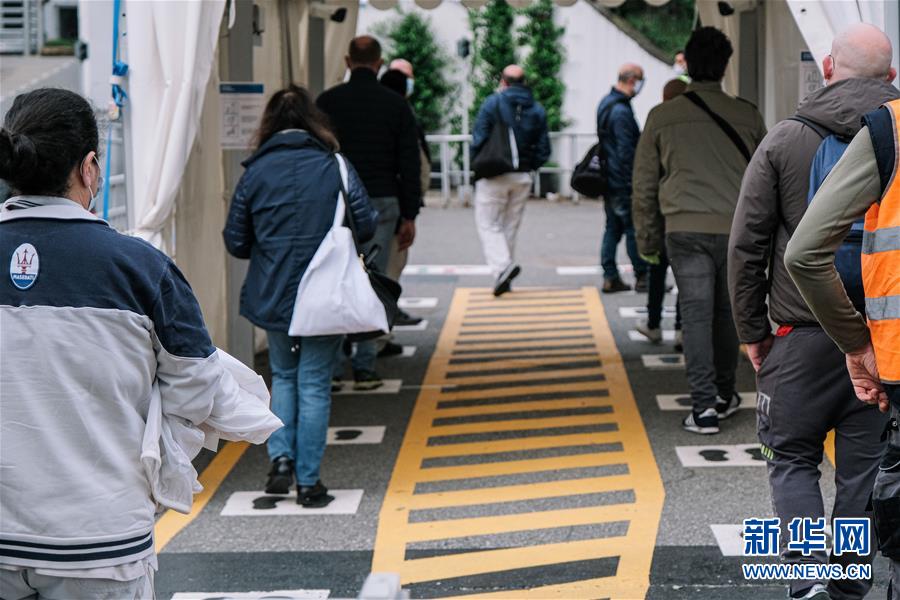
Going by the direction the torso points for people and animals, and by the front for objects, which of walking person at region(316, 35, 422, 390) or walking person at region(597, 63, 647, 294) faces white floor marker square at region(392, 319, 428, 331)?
walking person at region(316, 35, 422, 390)

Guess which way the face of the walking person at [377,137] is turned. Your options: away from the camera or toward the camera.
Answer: away from the camera

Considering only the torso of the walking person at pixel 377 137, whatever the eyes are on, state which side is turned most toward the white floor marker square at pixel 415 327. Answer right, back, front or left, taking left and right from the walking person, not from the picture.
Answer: front

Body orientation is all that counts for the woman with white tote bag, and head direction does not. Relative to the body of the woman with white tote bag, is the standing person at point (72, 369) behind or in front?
behind

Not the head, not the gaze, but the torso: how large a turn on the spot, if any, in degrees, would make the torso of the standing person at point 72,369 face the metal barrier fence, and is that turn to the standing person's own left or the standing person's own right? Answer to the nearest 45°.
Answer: approximately 45° to the standing person's own left

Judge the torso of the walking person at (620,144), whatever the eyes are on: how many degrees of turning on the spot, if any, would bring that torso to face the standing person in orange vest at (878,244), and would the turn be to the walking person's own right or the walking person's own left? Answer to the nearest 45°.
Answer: approximately 90° to the walking person's own right

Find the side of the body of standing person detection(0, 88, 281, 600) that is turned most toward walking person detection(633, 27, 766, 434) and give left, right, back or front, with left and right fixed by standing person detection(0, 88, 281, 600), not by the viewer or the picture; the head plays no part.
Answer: front

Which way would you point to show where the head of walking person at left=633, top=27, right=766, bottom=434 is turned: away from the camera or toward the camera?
away from the camera

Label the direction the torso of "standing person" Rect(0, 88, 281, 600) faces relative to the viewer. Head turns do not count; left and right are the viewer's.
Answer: facing away from the viewer and to the right of the viewer

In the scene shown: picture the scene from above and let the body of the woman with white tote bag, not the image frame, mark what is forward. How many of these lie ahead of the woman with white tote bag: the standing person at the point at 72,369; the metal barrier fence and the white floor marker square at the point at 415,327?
2

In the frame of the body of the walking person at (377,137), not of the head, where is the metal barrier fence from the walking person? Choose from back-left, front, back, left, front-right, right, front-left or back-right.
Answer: front

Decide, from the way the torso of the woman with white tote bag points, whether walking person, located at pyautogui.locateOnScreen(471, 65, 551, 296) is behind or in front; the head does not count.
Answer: in front

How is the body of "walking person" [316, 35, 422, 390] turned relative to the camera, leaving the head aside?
away from the camera
